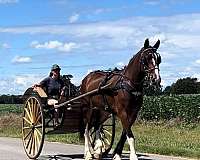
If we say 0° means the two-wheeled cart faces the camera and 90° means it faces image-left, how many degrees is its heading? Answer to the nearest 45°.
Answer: approximately 315°

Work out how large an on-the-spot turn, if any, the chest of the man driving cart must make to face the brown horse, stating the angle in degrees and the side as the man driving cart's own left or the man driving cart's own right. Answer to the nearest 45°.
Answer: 0° — they already face it

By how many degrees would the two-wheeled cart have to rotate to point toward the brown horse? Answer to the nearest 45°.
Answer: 0° — it already faces it

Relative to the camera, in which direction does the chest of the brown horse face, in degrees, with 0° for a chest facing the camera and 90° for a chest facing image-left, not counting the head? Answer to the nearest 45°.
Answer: approximately 315°

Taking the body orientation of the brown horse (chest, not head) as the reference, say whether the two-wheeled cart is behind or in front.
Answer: behind

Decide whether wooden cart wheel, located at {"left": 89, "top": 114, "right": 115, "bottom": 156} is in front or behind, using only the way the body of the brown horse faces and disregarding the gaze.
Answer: behind

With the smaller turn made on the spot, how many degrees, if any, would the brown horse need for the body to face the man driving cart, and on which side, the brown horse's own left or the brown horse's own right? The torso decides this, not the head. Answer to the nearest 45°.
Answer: approximately 180°

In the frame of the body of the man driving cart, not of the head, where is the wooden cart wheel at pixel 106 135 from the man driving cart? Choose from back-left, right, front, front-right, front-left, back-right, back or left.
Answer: front-left
